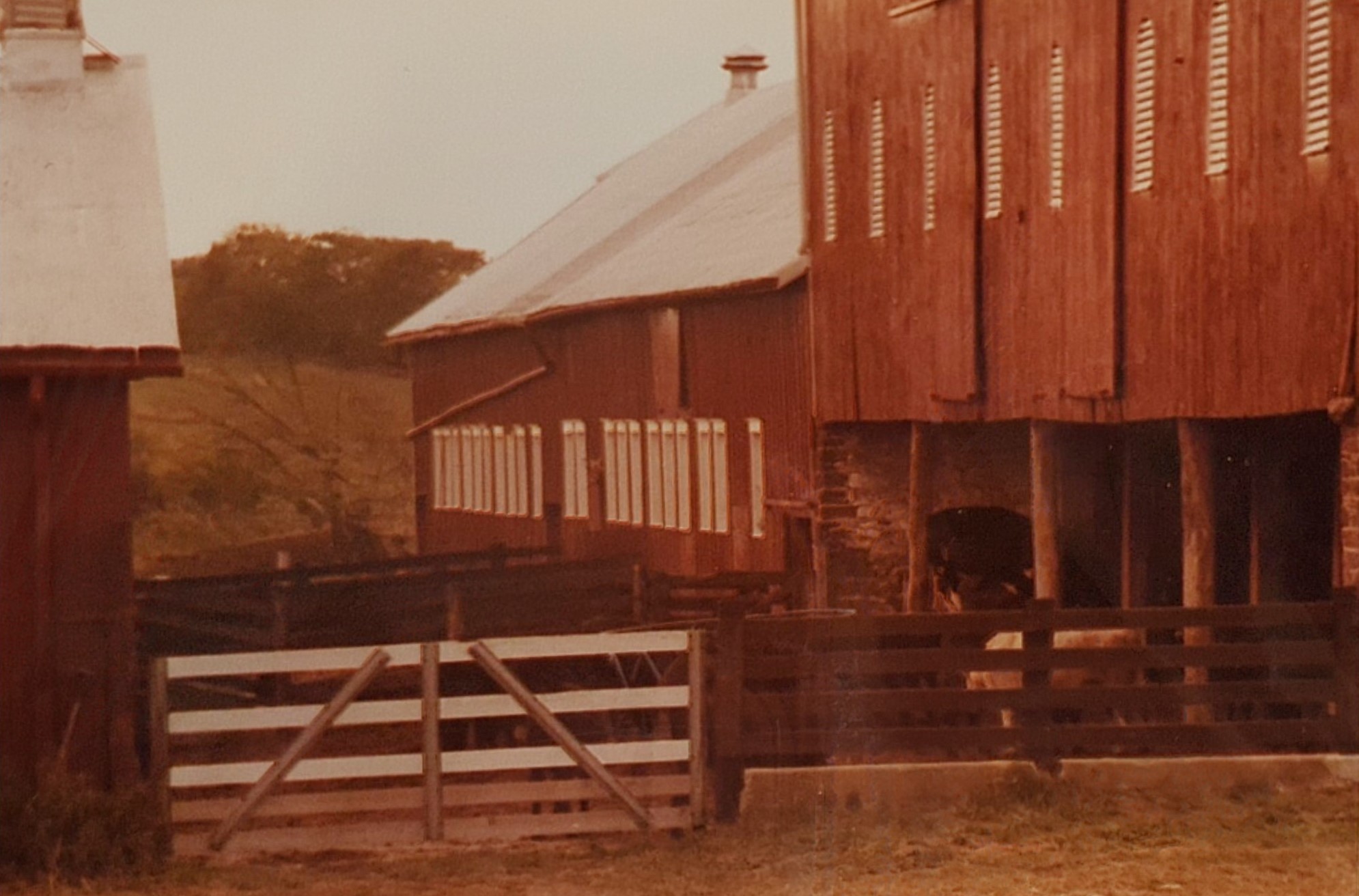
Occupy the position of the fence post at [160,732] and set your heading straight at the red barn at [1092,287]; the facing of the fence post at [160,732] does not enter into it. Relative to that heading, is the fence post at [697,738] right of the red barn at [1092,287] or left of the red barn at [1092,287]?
right

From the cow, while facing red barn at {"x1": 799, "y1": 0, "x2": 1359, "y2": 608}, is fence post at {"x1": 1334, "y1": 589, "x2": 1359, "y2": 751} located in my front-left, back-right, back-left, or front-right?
back-right

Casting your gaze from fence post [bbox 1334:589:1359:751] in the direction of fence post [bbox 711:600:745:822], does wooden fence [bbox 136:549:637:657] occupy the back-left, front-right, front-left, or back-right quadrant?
front-right

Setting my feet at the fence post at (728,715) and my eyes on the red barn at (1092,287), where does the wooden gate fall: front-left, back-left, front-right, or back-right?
back-left
